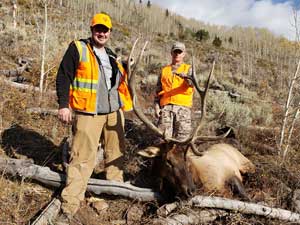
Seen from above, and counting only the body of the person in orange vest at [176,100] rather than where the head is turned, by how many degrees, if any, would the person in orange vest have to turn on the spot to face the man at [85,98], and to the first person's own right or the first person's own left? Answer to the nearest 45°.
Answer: approximately 45° to the first person's own right

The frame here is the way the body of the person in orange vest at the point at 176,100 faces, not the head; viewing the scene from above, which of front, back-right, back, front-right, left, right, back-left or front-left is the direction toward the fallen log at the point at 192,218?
front

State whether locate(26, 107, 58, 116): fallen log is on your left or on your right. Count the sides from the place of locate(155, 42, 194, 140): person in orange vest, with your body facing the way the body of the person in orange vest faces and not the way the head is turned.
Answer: on your right

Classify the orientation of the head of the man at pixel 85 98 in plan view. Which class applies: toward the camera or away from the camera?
toward the camera

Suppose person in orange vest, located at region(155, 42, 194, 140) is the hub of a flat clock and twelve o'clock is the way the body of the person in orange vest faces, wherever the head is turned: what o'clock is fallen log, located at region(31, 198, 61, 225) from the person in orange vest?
The fallen log is roughly at 1 o'clock from the person in orange vest.

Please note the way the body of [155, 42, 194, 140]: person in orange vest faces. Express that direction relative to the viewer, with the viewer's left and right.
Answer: facing the viewer
